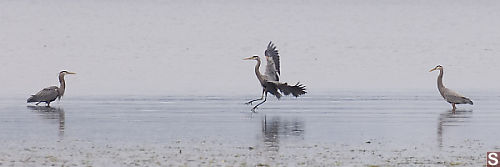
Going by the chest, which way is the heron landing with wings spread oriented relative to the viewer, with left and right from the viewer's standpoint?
facing to the left of the viewer

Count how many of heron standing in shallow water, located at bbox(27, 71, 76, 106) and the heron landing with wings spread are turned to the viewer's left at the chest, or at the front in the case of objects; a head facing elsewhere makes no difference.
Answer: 1

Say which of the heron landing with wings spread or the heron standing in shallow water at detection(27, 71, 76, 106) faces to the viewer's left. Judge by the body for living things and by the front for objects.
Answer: the heron landing with wings spread

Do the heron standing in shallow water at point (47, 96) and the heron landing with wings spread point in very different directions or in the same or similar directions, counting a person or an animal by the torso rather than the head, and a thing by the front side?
very different directions

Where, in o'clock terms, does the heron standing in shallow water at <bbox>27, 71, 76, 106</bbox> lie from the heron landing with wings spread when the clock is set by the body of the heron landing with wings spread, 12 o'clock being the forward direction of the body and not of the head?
The heron standing in shallow water is roughly at 12 o'clock from the heron landing with wings spread.

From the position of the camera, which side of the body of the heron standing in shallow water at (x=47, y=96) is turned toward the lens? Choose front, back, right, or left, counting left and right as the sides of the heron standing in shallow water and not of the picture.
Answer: right

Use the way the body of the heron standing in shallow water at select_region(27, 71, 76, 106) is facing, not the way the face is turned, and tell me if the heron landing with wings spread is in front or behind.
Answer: in front
